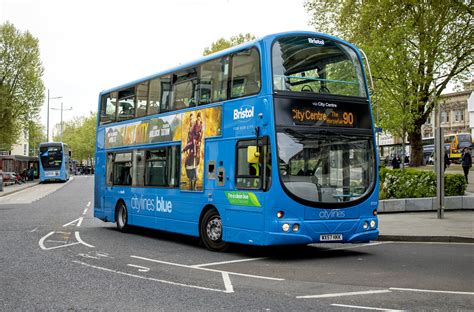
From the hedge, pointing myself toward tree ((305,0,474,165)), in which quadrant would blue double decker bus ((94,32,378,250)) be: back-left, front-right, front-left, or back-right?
back-left

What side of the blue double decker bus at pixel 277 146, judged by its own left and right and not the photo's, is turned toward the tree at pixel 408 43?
left

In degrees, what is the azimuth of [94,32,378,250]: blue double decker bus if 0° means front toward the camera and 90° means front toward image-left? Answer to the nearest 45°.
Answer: approximately 315°

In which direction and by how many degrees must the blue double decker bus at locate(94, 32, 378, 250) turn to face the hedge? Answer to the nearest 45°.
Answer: approximately 90° to its left

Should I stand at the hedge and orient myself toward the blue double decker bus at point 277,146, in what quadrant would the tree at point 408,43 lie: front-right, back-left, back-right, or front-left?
back-right
